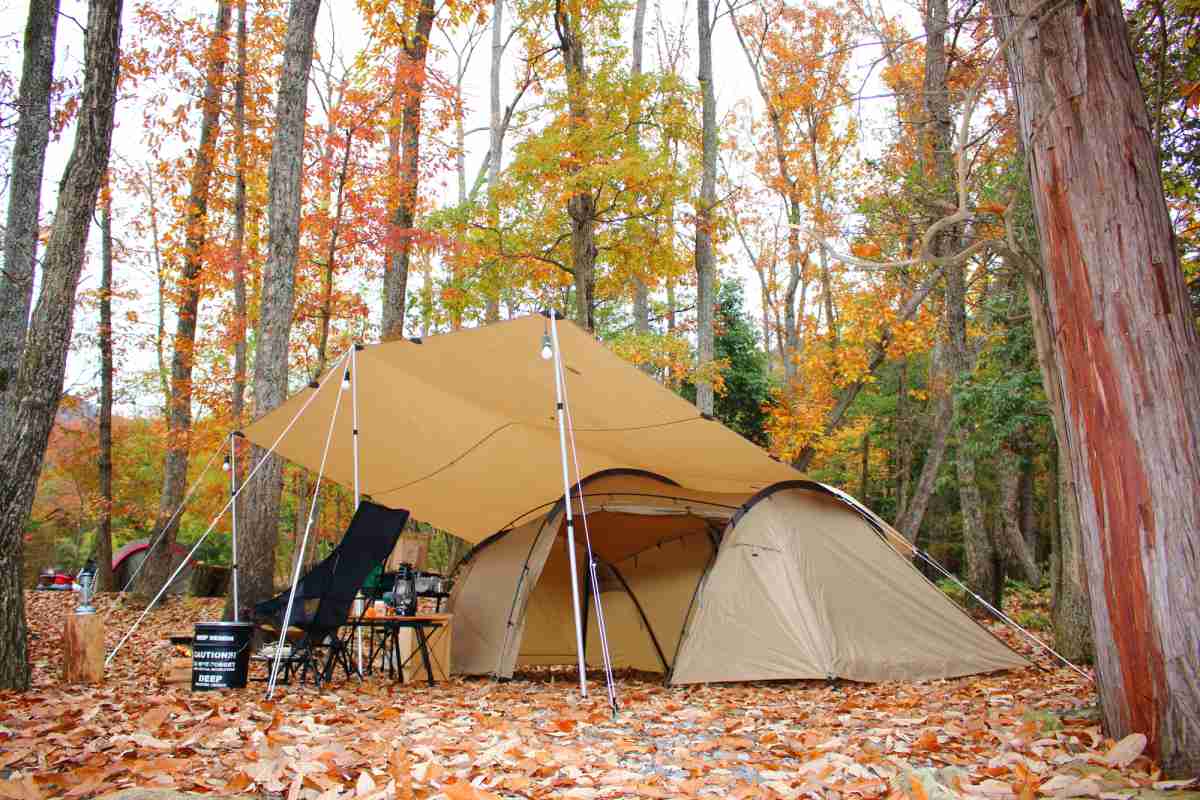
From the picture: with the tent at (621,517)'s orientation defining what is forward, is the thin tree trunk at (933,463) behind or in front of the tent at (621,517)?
behind

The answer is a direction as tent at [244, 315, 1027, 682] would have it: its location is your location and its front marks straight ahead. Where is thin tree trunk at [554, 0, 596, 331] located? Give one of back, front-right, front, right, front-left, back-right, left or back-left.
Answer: back-right

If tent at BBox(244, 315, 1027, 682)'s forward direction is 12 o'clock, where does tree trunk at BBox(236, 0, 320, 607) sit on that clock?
The tree trunk is roughly at 2 o'clock from the tent.

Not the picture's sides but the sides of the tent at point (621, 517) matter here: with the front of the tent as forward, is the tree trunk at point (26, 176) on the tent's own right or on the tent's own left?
on the tent's own right

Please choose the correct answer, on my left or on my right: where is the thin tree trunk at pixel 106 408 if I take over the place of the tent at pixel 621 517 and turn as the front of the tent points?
on my right

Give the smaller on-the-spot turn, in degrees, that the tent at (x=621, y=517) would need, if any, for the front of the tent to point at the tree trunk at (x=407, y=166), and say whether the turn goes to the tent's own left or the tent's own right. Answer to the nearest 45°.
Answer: approximately 90° to the tent's own right

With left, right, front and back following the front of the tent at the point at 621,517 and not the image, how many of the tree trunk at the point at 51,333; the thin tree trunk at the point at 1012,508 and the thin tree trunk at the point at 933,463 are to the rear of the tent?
2

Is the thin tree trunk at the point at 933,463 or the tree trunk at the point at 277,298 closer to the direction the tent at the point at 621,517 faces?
the tree trunk

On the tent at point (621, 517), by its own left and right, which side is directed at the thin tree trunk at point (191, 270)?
right

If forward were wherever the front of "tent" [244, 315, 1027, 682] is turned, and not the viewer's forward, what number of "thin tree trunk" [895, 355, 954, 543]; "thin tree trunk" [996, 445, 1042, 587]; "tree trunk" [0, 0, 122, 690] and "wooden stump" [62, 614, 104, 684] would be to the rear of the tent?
2

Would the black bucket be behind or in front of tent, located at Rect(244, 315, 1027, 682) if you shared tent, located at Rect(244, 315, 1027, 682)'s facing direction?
in front

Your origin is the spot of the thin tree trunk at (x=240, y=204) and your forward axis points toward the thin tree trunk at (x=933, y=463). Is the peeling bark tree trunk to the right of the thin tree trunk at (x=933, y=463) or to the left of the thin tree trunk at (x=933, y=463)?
right

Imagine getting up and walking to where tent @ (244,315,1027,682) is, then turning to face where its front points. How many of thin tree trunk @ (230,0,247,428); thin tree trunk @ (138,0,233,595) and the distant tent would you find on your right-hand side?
3

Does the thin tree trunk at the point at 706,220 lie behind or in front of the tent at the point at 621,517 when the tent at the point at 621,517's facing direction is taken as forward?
behind

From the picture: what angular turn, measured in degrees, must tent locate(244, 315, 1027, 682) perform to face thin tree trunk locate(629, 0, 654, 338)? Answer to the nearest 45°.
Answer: approximately 135° to its right

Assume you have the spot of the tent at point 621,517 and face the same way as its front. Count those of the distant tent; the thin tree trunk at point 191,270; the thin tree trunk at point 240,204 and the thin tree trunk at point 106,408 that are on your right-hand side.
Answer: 4

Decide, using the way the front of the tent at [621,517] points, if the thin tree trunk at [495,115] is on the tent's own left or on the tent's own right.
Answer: on the tent's own right
